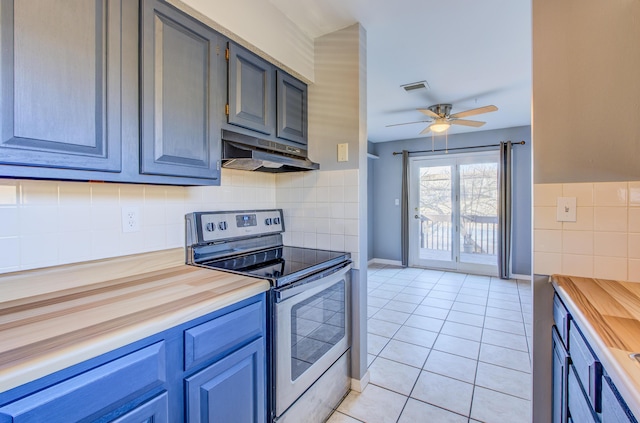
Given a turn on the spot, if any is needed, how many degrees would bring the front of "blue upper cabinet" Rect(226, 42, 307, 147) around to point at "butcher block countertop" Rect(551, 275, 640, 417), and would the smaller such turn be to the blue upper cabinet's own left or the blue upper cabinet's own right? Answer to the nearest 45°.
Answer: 0° — it already faces it

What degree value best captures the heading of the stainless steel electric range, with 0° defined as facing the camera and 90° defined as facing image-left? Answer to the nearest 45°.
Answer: approximately 315°

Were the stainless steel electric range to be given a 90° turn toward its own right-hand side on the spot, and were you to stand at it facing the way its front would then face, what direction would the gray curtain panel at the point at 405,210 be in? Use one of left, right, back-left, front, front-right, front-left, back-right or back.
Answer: back

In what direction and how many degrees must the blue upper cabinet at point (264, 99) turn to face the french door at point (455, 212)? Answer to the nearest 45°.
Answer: approximately 90° to its left

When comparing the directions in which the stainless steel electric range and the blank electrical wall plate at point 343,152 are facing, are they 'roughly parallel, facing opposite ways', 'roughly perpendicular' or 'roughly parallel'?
roughly perpendicular

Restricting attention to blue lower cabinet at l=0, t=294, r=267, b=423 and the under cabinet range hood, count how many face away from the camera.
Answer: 0

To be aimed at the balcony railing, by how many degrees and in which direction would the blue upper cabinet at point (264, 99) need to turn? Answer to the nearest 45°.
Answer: approximately 90° to its left

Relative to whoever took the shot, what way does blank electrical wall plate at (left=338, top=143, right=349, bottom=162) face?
facing the viewer and to the left of the viewer

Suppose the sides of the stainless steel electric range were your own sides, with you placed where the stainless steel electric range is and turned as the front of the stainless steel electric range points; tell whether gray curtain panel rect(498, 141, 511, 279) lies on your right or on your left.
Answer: on your left
